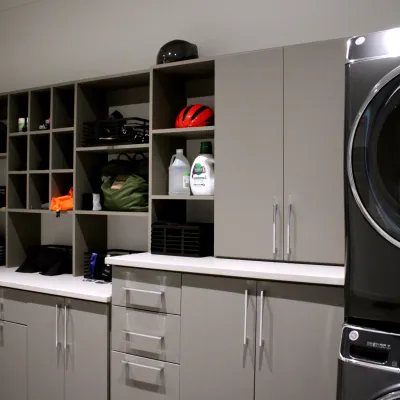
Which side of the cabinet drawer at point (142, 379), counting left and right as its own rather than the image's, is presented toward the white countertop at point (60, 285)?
right

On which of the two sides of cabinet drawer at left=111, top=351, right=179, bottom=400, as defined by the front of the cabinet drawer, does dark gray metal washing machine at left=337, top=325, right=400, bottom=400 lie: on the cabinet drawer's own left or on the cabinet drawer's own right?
on the cabinet drawer's own left

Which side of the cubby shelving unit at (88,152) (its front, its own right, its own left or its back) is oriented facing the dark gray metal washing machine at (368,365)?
left

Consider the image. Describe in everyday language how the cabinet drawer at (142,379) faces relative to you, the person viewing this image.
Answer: facing the viewer and to the left of the viewer

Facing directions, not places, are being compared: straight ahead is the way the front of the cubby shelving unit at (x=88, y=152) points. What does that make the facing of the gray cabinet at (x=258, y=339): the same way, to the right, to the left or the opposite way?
the same way

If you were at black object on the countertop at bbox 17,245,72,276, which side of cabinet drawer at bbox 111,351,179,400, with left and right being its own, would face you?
right

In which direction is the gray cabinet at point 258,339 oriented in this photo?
toward the camera

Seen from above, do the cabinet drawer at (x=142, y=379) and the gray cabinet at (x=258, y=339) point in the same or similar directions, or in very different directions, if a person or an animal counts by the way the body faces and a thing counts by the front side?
same or similar directions
